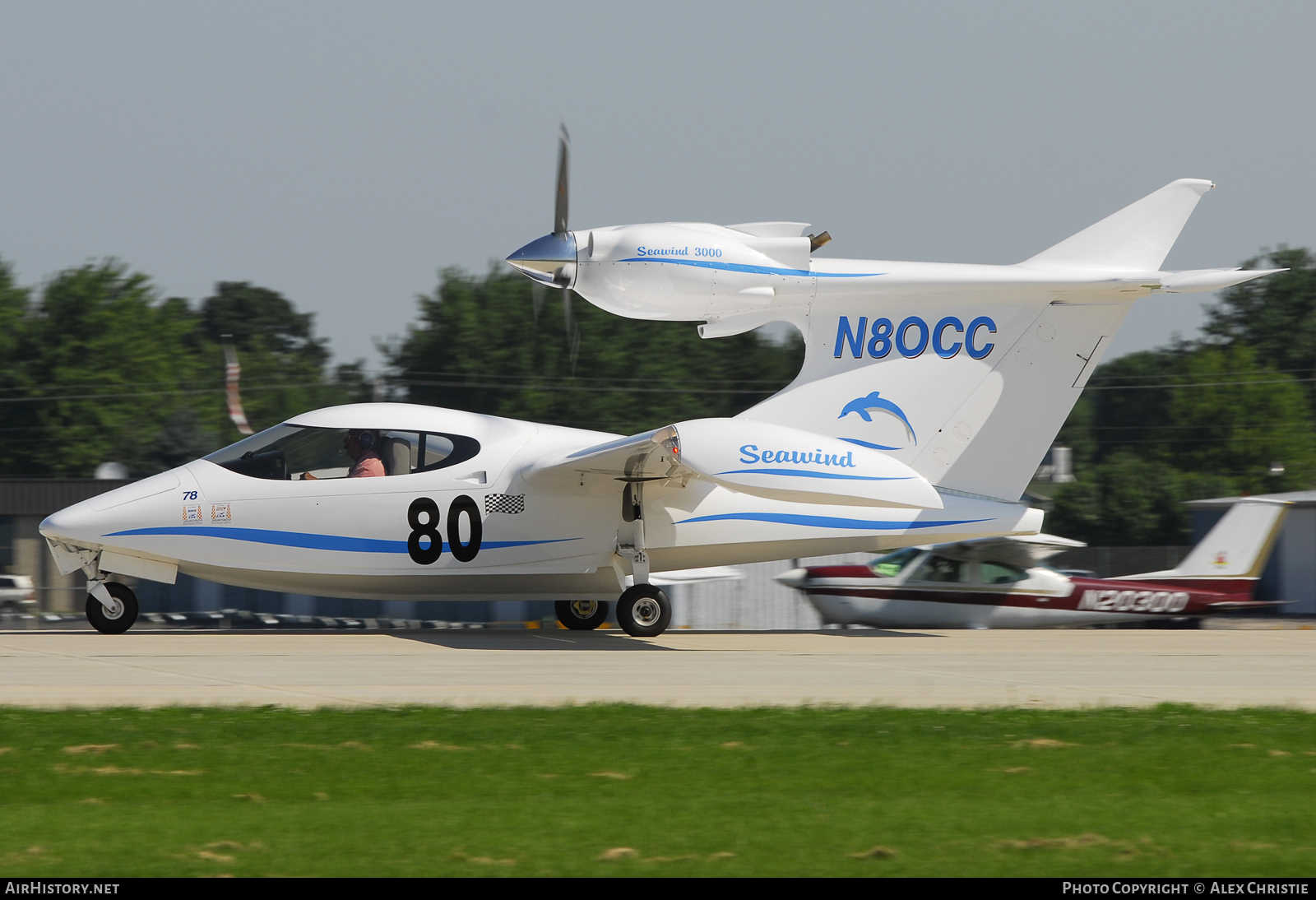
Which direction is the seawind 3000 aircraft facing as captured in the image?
to the viewer's left

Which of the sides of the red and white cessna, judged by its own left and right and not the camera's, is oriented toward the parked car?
front

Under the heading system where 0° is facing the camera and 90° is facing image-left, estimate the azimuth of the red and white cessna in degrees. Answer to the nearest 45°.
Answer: approximately 90°

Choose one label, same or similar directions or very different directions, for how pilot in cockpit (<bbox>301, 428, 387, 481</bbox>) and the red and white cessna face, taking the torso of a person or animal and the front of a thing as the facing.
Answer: same or similar directions

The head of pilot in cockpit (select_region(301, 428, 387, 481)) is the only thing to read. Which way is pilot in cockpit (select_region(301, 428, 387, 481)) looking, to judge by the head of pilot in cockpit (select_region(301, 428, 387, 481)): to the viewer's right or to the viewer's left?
to the viewer's left

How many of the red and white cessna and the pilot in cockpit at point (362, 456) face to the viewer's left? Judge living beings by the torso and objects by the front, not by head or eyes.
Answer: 2

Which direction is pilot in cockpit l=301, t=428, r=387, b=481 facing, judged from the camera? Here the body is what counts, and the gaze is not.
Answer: to the viewer's left

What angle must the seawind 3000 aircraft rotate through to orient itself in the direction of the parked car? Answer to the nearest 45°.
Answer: approximately 45° to its right

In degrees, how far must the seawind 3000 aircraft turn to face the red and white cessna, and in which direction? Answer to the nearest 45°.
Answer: approximately 135° to its right

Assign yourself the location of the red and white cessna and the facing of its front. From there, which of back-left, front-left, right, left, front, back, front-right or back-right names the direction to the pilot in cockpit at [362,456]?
front-left

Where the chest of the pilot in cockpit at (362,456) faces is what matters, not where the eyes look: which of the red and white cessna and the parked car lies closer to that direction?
the parked car

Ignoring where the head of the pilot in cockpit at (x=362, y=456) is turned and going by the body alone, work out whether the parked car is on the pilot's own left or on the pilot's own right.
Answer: on the pilot's own right

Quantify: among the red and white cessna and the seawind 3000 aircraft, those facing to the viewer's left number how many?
2
